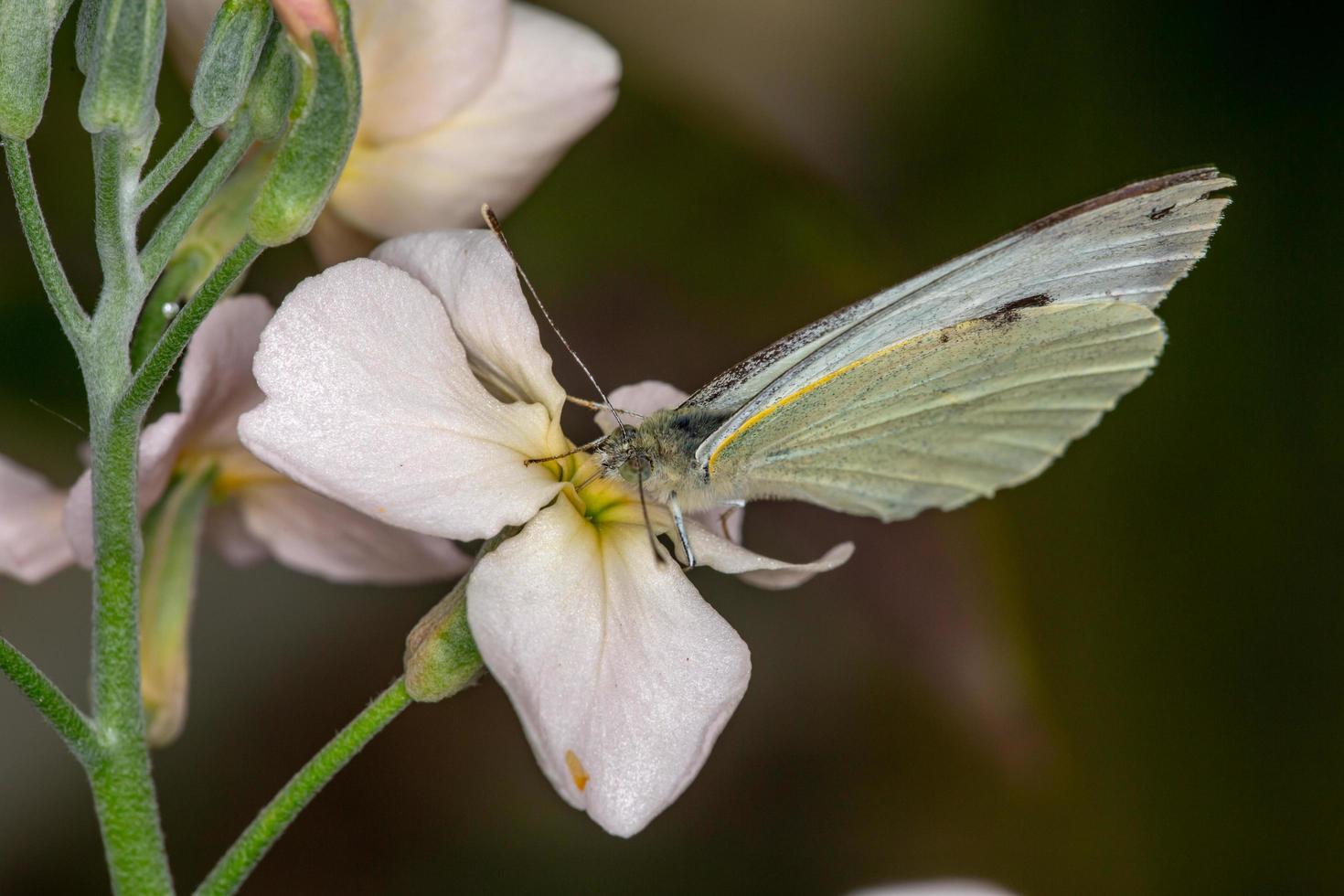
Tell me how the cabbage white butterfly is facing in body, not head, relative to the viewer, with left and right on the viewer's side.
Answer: facing to the left of the viewer

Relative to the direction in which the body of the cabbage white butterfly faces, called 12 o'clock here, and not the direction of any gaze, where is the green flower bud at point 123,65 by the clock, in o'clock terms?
The green flower bud is roughly at 11 o'clock from the cabbage white butterfly.

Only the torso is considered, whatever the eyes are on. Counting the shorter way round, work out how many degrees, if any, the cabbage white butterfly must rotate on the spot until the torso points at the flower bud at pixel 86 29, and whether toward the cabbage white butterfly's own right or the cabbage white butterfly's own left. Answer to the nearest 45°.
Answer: approximately 45° to the cabbage white butterfly's own left
